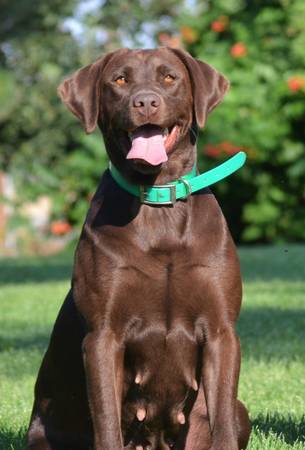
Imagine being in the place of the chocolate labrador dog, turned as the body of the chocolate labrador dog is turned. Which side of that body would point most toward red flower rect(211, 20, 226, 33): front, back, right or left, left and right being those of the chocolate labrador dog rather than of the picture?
back

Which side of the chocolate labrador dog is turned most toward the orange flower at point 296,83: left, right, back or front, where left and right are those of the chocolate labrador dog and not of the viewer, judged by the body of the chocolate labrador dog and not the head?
back

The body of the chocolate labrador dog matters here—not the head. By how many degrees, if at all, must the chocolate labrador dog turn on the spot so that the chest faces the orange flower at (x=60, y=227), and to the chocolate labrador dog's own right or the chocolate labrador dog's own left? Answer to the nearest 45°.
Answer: approximately 180°

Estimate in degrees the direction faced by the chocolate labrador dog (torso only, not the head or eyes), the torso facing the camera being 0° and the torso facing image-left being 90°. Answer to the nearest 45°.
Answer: approximately 0°

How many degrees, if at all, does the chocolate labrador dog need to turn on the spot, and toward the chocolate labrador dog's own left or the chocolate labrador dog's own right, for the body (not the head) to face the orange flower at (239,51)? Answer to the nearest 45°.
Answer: approximately 180°

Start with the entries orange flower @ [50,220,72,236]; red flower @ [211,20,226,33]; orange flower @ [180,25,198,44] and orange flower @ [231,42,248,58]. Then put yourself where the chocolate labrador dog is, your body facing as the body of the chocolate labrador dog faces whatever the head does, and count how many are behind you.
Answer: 4

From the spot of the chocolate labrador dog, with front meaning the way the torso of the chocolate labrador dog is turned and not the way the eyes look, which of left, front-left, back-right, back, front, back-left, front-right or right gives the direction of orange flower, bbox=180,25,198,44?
back

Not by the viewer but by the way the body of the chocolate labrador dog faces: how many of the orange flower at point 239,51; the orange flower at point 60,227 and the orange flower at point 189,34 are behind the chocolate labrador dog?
3
